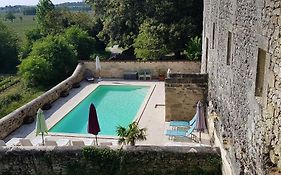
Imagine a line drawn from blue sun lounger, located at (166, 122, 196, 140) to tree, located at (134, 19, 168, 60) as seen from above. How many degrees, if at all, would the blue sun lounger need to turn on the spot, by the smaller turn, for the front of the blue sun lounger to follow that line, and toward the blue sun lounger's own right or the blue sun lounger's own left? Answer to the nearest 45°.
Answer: approximately 90° to the blue sun lounger's own right

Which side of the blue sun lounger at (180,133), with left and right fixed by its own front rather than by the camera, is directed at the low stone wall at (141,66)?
right

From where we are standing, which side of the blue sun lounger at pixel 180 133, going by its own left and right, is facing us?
left

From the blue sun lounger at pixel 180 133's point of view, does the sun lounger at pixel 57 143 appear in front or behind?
in front

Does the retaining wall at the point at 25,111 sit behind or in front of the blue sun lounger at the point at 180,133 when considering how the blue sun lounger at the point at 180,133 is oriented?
in front

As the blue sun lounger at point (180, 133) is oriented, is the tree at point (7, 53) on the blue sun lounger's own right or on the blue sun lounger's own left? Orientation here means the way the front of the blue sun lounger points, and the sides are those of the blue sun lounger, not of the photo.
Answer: on the blue sun lounger's own right
